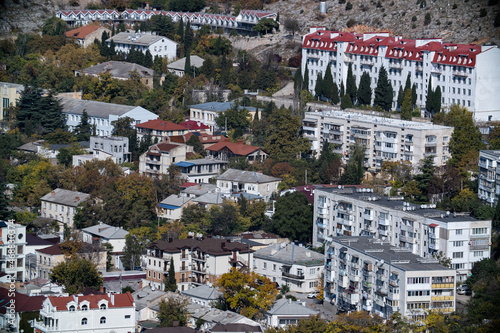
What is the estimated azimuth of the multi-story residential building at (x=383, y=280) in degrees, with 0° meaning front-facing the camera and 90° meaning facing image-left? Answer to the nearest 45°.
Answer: approximately 45°

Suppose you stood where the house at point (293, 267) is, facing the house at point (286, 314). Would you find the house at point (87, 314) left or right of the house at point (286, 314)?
right

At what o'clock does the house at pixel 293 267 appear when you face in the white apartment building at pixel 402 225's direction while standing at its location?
The house is roughly at 1 o'clock from the white apartment building.

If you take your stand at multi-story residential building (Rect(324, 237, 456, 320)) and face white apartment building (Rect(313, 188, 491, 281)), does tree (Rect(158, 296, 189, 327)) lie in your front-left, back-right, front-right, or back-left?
back-left

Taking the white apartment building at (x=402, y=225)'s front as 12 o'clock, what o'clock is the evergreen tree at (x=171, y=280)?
The evergreen tree is roughly at 1 o'clock from the white apartment building.

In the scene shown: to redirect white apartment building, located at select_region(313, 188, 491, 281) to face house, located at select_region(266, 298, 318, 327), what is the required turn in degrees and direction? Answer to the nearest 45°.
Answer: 0° — it already faces it

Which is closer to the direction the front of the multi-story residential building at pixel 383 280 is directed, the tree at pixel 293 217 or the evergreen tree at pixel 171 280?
the evergreen tree

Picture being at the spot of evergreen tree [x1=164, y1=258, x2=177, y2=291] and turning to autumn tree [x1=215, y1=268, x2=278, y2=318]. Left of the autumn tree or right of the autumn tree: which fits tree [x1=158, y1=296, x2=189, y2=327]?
right

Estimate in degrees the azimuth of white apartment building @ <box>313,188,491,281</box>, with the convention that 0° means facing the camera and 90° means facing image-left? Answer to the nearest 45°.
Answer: approximately 45°

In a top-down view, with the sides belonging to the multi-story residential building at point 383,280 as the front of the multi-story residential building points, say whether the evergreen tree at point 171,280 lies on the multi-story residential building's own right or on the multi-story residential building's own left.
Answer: on the multi-story residential building's own right
